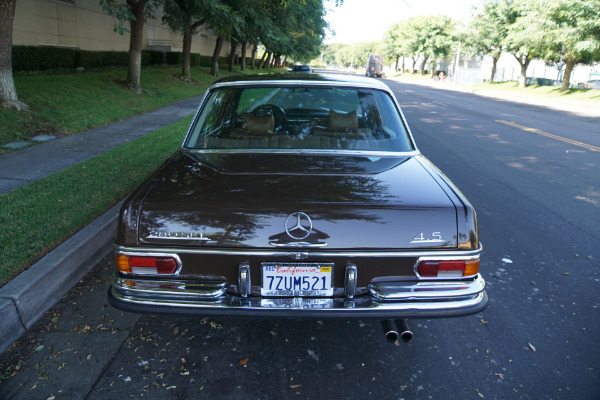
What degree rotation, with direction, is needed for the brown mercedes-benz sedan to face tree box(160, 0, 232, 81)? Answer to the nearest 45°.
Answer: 0° — it already faces it

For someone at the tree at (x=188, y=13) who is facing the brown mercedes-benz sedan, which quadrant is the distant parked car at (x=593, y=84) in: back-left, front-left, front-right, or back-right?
back-left

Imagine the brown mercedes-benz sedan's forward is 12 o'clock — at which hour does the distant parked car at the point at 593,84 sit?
The distant parked car is roughly at 1 o'clock from the brown mercedes-benz sedan.

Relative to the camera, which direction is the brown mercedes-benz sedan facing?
away from the camera

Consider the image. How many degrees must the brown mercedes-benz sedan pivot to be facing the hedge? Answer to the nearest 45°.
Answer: approximately 45° to its left
